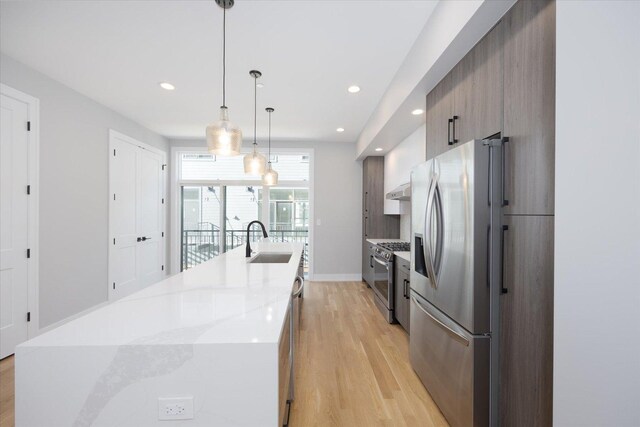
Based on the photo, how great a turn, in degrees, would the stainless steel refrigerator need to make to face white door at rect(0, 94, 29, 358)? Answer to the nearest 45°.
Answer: approximately 45° to its right

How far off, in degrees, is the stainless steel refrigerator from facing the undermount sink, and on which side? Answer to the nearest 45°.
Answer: approximately 90° to its right

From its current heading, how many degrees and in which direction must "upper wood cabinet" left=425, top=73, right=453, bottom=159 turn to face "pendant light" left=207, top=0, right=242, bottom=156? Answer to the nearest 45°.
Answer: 0° — it already faces it

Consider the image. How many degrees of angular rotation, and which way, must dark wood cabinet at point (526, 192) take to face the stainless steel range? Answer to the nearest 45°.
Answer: approximately 90° to its right

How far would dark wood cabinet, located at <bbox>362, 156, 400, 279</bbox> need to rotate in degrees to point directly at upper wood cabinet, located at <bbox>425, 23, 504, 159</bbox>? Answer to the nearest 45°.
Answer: approximately 90° to its left

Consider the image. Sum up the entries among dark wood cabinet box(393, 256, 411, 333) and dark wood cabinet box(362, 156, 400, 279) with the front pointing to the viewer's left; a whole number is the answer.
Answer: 2

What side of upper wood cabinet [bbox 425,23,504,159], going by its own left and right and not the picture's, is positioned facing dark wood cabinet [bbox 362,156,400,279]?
right

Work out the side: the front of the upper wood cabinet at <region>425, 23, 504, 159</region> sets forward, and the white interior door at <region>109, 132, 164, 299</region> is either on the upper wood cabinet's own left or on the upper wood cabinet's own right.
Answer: on the upper wood cabinet's own right

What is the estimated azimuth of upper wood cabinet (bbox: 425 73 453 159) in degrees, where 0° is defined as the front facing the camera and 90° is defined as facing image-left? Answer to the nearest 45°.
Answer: approximately 45°

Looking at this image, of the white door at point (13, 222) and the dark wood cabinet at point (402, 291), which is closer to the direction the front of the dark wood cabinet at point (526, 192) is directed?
the white door

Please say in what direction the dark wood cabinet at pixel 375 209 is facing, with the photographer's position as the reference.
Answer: facing to the left of the viewer
